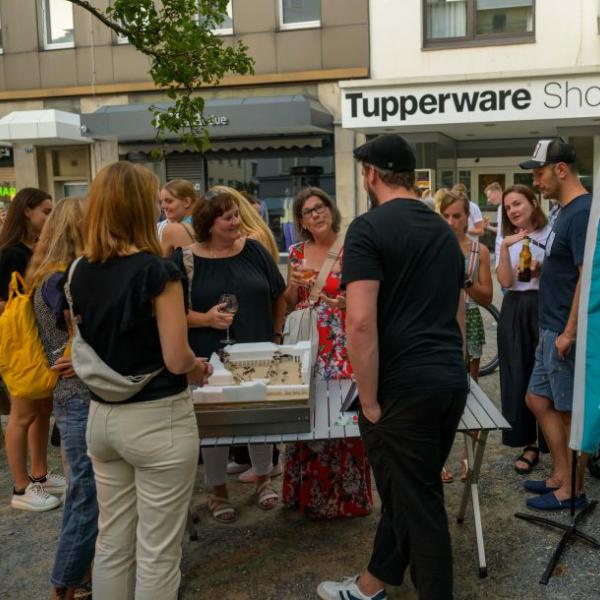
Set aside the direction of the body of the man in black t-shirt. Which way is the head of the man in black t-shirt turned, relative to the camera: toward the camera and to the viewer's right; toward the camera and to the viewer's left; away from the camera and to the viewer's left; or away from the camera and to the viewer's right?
away from the camera and to the viewer's left

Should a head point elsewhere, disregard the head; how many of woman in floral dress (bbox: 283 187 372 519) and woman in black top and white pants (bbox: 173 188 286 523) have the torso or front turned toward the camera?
2

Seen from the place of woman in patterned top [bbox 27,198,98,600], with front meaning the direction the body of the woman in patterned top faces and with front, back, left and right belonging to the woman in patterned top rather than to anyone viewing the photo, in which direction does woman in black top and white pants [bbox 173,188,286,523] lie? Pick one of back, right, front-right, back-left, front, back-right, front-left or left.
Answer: front

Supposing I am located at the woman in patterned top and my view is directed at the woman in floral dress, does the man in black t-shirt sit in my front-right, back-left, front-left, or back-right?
front-right

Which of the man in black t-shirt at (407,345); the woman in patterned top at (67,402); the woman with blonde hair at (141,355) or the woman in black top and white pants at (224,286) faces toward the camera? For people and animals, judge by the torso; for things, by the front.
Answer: the woman in black top and white pants

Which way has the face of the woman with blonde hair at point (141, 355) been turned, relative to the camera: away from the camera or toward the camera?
away from the camera

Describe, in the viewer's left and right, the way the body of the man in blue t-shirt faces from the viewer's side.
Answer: facing to the left of the viewer

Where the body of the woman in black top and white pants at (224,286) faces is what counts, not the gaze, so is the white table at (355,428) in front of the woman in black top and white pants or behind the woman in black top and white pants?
in front

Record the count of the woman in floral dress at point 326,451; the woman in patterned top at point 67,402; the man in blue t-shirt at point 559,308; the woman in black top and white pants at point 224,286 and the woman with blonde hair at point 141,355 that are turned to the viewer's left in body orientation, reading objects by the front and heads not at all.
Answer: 1

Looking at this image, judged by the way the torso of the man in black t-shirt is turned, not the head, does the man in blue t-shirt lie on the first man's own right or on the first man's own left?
on the first man's own right

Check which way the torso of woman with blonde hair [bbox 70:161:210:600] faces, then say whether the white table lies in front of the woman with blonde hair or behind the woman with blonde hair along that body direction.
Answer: in front

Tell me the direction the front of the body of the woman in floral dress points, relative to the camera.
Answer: toward the camera

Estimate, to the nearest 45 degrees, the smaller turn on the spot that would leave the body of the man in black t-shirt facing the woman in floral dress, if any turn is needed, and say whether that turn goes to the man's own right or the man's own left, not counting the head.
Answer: approximately 45° to the man's own right

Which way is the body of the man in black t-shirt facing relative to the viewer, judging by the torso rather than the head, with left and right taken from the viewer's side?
facing away from the viewer and to the left of the viewer

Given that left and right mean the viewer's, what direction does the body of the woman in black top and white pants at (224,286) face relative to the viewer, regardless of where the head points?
facing the viewer
